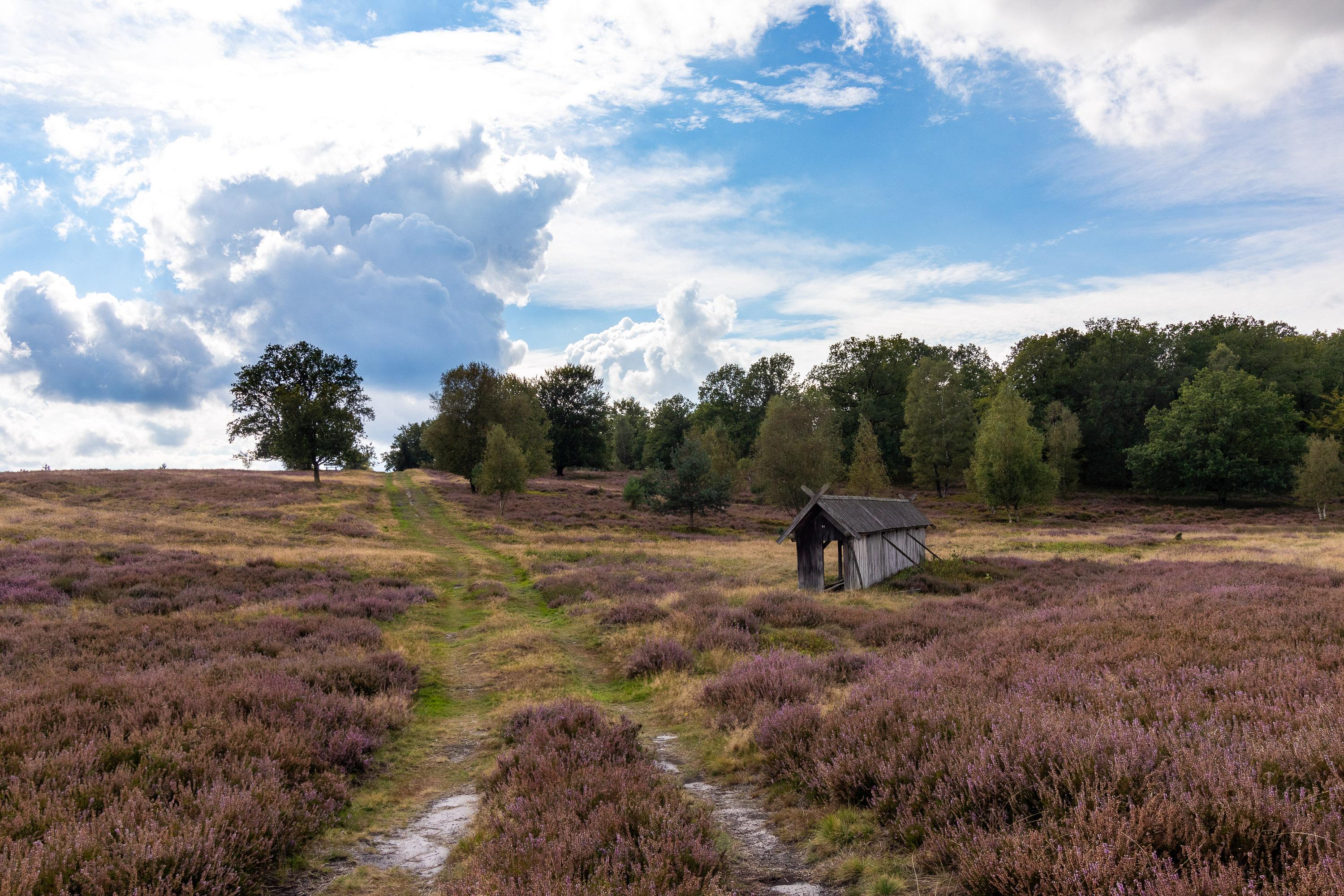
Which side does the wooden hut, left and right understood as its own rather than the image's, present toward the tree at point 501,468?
right

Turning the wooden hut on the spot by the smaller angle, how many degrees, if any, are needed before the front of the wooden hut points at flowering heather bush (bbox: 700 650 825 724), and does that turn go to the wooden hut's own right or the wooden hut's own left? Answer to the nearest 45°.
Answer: approximately 45° to the wooden hut's own left

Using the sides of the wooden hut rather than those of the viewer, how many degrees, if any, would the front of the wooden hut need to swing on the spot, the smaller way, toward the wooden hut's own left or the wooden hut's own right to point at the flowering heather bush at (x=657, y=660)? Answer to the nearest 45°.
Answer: approximately 45° to the wooden hut's own left

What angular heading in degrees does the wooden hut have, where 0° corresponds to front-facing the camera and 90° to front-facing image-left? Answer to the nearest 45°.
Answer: approximately 45°

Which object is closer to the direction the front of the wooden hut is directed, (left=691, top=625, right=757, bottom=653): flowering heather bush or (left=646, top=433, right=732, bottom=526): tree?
the flowering heather bush

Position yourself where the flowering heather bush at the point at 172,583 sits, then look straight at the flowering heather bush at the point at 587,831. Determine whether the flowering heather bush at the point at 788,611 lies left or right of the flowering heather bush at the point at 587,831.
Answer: left

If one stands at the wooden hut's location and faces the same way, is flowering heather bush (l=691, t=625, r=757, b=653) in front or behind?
in front

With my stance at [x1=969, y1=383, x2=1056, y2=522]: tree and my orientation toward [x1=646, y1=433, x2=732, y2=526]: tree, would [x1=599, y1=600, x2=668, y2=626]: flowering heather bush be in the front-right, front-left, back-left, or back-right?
front-left

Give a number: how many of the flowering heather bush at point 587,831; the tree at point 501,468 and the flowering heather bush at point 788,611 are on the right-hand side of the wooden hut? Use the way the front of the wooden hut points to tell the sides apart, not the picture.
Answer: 1

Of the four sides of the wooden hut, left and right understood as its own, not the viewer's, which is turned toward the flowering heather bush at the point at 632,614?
front

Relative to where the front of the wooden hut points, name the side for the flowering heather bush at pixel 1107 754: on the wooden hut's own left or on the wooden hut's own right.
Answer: on the wooden hut's own left
